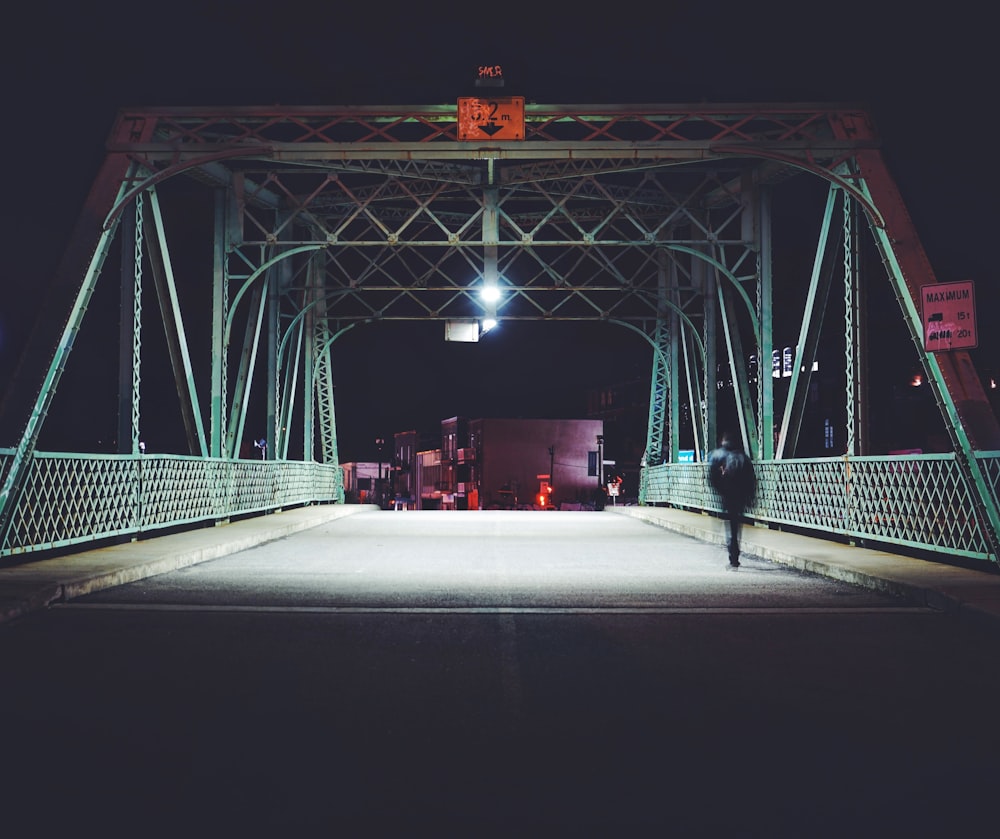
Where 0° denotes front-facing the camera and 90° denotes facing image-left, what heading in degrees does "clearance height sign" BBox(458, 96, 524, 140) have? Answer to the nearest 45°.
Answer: approximately 0°

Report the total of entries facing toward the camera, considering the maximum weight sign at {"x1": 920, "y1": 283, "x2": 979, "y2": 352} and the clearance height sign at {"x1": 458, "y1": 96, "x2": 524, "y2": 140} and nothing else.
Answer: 2
